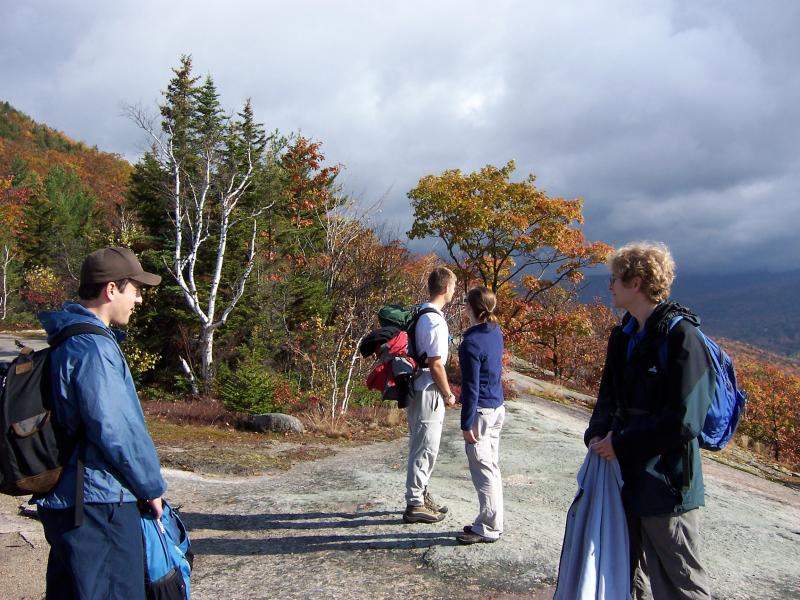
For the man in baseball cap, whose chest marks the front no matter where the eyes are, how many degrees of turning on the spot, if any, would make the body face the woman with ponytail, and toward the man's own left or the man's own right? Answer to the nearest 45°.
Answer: approximately 45° to the man's own left

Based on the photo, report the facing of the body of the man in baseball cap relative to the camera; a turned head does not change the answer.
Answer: to the viewer's right

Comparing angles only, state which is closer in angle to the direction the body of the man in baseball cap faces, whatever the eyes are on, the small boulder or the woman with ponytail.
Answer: the woman with ponytail

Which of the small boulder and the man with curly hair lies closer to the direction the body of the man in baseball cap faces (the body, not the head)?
the man with curly hair

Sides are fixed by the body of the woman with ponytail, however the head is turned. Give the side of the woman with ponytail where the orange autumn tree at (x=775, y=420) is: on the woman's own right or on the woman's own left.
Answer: on the woman's own right

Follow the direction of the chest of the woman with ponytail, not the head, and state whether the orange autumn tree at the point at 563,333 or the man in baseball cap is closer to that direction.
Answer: the orange autumn tree

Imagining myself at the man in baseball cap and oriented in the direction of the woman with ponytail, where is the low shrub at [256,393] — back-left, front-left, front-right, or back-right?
front-left

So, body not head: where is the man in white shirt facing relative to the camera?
to the viewer's right

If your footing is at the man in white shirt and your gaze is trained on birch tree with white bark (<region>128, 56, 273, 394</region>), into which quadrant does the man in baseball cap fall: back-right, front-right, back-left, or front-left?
back-left

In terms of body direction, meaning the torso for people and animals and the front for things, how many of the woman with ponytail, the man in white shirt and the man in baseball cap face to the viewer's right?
2

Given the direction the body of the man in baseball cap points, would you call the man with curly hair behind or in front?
in front

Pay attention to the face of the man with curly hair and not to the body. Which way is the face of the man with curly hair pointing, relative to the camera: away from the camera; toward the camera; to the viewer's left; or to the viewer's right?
to the viewer's left

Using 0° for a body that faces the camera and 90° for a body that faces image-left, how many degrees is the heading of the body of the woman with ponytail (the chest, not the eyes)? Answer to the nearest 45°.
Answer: approximately 135°

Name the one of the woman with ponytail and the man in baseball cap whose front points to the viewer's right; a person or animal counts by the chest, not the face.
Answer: the man in baseball cap
